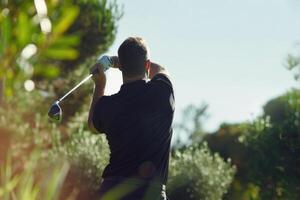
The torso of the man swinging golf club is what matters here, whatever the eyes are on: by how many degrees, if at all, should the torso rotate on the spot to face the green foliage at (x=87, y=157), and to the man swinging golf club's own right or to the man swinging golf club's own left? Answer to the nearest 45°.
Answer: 0° — they already face it

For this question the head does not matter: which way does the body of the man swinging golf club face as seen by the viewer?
away from the camera
